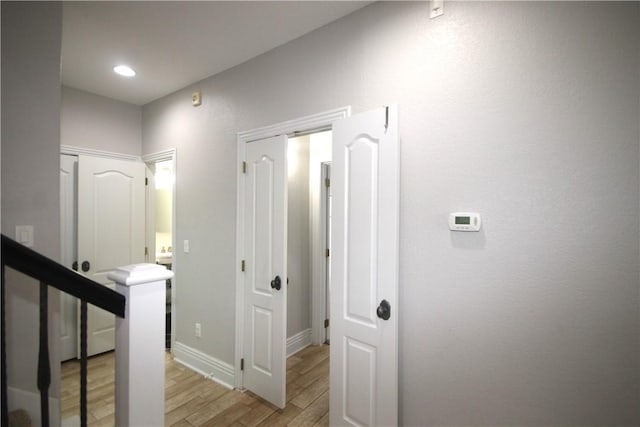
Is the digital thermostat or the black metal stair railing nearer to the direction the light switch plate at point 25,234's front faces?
the black metal stair railing

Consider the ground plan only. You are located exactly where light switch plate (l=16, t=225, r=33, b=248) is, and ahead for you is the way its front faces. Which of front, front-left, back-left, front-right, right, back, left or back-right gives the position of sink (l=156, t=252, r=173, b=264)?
back-left

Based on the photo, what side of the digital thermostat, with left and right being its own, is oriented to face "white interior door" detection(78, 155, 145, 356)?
right

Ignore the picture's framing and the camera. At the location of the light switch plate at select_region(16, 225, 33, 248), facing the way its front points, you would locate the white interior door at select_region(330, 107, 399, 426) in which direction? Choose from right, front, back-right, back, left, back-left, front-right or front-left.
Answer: front-left

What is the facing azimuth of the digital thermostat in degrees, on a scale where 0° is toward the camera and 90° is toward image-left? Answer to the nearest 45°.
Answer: approximately 0°

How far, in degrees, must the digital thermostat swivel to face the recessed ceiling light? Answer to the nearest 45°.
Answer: approximately 90° to its right

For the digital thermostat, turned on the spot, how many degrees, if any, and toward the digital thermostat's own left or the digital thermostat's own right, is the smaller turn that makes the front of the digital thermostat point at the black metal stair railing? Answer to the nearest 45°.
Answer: approximately 45° to the digital thermostat's own right

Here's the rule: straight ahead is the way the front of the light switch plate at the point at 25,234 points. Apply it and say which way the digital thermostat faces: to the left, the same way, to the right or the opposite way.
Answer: to the right

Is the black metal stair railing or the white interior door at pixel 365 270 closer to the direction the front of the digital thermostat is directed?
the black metal stair railing

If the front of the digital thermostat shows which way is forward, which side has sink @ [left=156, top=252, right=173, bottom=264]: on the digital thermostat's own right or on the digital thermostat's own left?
on the digital thermostat's own right
